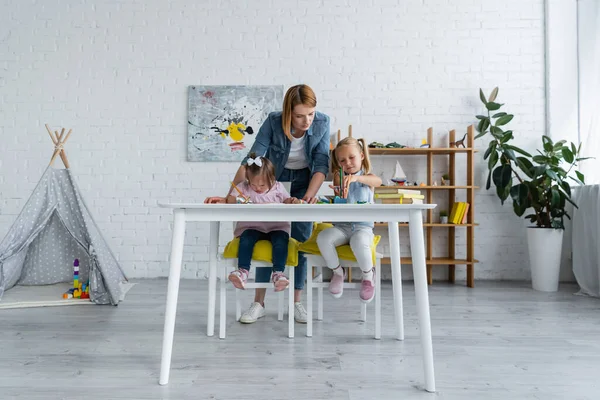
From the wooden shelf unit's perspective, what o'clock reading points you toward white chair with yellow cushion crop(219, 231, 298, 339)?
The white chair with yellow cushion is roughly at 1 o'clock from the wooden shelf unit.

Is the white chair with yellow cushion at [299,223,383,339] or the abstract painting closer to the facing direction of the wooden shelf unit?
the white chair with yellow cushion

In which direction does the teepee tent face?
toward the camera

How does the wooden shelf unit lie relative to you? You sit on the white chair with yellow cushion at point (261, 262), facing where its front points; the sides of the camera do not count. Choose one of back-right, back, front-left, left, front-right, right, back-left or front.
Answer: back-left

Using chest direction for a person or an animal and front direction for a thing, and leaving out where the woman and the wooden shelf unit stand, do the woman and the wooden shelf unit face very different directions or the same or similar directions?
same or similar directions

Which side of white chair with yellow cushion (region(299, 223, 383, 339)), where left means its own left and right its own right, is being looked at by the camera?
front

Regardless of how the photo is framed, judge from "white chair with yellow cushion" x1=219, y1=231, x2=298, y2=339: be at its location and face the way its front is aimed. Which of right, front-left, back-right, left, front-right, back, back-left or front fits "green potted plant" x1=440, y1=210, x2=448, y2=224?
back-left

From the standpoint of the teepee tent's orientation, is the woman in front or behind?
in front

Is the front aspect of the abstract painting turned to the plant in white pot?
no

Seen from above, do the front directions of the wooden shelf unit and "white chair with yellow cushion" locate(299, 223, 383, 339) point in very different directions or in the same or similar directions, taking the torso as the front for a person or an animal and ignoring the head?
same or similar directions

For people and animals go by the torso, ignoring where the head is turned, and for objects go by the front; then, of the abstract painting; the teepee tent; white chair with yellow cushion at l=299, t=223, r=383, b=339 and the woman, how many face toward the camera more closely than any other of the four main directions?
4

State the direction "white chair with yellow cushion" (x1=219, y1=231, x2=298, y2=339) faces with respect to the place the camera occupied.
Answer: facing the viewer

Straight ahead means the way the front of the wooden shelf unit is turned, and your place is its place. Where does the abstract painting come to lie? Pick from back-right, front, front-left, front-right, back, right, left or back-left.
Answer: right

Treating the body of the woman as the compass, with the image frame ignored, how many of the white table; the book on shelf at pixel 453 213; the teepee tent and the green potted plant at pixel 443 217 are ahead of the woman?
1

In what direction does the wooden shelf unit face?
toward the camera

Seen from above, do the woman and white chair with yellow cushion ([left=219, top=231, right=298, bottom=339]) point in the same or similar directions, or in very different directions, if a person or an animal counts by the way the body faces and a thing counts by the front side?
same or similar directions

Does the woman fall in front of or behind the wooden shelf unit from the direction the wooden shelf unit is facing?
in front

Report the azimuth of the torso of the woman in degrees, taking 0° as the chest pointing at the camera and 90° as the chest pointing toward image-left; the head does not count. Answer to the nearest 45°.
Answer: approximately 0°

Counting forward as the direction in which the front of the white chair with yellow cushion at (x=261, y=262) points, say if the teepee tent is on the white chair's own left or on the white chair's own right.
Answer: on the white chair's own right

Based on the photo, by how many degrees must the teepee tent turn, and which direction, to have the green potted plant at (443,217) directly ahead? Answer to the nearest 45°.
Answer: approximately 90° to its left

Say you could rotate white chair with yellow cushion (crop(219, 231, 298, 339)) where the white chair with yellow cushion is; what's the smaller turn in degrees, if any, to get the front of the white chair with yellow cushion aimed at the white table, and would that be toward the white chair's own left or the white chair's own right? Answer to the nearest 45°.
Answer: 0° — it already faces it
